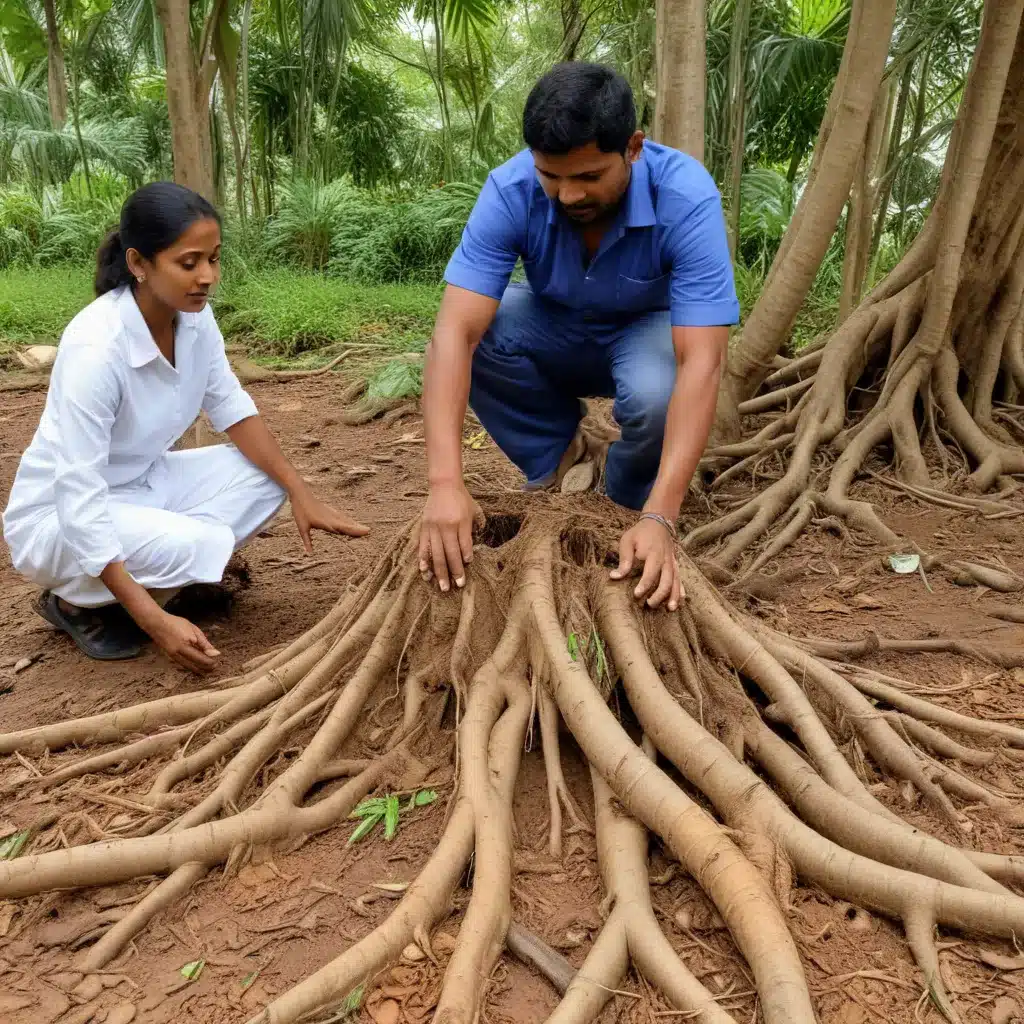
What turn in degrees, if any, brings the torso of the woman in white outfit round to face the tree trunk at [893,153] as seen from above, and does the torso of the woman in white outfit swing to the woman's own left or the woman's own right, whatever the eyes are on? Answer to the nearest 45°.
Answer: approximately 90° to the woman's own left

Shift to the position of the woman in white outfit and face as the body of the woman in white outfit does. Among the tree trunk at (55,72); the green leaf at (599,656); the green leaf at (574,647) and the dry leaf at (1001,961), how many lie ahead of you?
3

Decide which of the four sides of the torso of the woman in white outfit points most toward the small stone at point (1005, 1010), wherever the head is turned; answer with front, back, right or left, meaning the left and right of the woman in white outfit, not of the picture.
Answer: front

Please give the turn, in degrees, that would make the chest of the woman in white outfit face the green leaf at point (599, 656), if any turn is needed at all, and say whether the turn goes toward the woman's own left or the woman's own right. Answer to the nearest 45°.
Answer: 0° — they already face it

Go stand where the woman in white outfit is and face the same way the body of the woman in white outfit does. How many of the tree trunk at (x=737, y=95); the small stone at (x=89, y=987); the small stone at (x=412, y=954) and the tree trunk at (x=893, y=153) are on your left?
2

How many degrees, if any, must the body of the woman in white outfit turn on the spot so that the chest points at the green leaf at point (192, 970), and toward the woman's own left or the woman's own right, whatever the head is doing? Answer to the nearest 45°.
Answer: approximately 45° to the woman's own right

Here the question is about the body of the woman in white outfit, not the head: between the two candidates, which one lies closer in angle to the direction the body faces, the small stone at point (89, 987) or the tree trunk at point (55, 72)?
the small stone

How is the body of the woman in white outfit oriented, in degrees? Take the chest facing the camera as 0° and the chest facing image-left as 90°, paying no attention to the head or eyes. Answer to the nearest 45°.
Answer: approximately 315°

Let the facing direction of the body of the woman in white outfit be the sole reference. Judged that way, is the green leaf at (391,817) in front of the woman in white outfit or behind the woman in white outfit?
in front

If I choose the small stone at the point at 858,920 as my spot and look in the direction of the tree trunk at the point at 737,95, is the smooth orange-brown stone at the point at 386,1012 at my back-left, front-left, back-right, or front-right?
back-left

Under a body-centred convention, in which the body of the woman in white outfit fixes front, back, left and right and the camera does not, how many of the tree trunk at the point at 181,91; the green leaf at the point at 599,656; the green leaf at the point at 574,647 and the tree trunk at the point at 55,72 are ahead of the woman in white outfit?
2

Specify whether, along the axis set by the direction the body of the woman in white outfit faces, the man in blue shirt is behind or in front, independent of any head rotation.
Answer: in front

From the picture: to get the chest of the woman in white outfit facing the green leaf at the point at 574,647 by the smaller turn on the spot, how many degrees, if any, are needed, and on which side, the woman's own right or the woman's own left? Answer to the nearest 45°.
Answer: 0° — they already face it

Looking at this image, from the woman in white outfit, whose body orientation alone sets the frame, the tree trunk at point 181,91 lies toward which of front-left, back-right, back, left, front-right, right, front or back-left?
back-left

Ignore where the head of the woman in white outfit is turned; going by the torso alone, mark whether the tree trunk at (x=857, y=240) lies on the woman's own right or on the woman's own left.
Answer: on the woman's own left

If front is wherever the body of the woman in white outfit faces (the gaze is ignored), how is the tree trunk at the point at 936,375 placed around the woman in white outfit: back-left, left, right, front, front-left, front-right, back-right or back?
front-left

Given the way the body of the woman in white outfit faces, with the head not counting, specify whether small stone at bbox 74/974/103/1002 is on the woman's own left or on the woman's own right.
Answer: on the woman's own right
